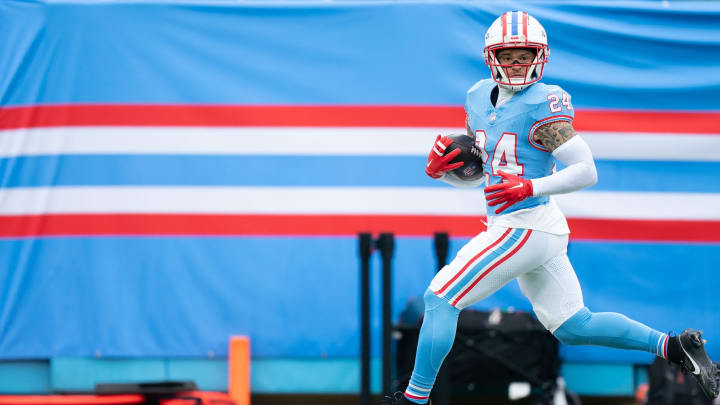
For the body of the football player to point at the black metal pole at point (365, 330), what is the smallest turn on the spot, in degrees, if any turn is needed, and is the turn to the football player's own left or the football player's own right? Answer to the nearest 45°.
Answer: approximately 90° to the football player's own right

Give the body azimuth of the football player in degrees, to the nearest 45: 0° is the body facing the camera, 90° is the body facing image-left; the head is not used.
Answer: approximately 45°

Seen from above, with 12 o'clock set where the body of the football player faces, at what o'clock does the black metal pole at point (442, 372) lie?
The black metal pole is roughly at 4 o'clock from the football player.

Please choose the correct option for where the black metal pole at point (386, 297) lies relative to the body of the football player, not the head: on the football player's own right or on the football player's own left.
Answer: on the football player's own right
